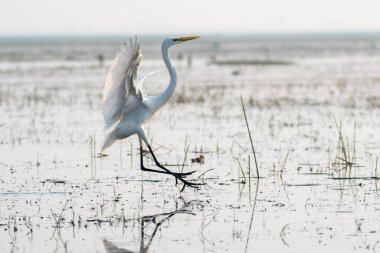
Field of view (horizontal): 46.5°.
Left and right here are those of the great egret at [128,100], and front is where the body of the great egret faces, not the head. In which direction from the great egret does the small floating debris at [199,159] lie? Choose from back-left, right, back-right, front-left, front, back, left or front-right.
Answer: front-left

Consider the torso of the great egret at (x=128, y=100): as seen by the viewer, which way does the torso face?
to the viewer's right
